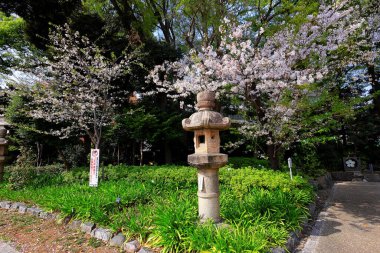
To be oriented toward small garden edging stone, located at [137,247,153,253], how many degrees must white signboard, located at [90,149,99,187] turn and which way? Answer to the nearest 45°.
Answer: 0° — it already faces it

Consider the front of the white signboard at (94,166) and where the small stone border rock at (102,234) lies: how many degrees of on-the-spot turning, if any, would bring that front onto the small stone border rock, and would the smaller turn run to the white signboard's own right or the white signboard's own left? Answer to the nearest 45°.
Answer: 0° — it already faces it

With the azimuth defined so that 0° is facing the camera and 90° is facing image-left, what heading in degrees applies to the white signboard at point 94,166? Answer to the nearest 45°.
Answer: approximately 0°

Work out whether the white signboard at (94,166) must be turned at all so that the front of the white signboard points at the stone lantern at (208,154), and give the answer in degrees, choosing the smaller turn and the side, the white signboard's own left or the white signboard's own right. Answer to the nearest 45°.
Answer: approximately 45° to the white signboard's own left

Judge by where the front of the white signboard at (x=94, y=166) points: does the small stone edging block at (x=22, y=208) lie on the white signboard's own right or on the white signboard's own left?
on the white signboard's own right

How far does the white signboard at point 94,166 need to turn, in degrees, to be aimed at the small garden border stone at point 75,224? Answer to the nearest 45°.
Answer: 0° — it already faces it

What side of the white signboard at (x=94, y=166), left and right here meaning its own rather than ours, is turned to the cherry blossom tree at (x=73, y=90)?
back

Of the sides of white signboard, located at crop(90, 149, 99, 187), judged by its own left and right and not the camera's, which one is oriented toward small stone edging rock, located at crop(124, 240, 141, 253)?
front

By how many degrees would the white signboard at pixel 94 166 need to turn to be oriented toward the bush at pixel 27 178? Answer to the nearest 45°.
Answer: approximately 135° to its right

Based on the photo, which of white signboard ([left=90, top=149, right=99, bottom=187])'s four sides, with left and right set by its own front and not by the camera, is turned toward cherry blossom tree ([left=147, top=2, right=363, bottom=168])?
left
